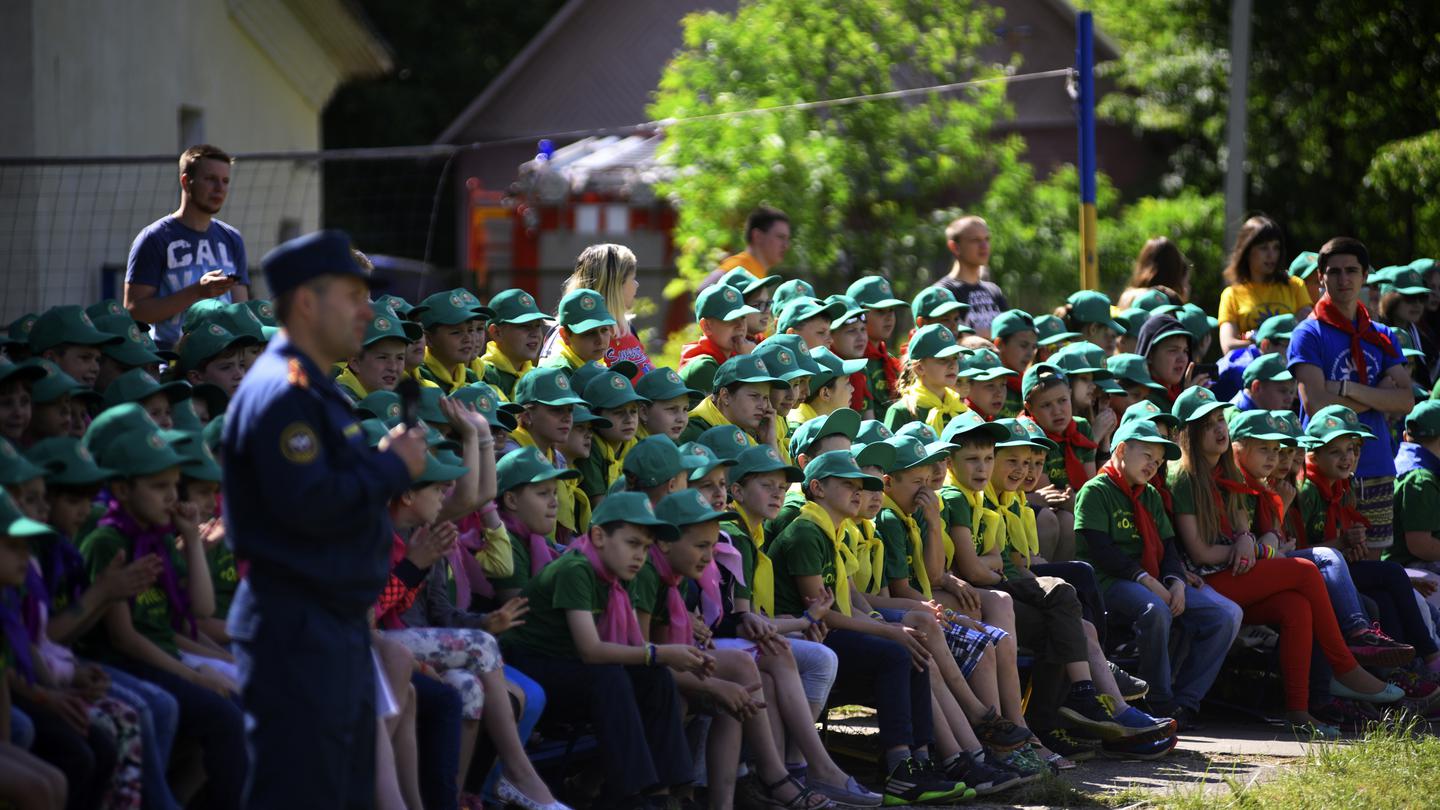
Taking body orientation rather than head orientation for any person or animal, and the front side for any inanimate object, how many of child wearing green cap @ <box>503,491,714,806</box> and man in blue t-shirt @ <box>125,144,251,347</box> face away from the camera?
0

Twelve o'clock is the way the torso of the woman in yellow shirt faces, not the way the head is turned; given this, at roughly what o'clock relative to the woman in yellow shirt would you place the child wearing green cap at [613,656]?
The child wearing green cap is roughly at 2 o'clock from the woman in yellow shirt.

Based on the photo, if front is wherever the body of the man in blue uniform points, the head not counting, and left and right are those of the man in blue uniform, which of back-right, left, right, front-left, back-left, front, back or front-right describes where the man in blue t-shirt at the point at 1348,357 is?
front-left

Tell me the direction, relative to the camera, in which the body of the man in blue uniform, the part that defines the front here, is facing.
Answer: to the viewer's right

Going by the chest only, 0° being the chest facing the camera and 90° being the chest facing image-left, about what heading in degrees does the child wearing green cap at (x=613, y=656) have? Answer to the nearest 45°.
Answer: approximately 315°

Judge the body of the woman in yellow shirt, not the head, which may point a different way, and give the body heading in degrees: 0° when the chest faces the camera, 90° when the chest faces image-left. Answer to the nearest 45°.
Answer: approximately 315°

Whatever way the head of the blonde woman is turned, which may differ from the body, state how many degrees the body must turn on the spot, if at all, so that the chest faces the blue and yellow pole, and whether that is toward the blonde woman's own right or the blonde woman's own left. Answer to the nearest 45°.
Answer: approximately 90° to the blonde woman's own left

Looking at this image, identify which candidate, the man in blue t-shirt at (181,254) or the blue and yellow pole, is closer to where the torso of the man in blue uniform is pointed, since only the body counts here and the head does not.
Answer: the blue and yellow pole

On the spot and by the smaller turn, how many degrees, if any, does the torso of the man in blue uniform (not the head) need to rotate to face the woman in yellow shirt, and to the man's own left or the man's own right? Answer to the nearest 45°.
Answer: approximately 45° to the man's own left

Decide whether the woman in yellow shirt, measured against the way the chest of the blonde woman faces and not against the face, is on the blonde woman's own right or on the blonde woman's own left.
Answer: on the blonde woman's own left

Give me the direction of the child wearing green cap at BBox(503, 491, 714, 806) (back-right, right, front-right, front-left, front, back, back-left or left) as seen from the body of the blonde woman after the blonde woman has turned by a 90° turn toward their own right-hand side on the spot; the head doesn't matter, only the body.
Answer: front-left

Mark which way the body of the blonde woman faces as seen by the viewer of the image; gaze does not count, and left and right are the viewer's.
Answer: facing the viewer and to the right of the viewer
